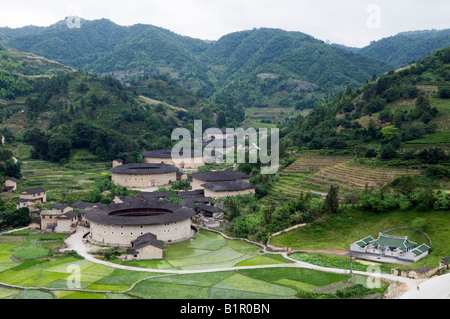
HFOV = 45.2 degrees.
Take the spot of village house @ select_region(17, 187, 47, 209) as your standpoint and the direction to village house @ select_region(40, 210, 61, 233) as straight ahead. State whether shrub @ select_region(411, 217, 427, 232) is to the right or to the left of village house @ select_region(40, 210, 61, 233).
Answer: left

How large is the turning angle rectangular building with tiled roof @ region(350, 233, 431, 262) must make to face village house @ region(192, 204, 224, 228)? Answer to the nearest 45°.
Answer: approximately 90° to its right

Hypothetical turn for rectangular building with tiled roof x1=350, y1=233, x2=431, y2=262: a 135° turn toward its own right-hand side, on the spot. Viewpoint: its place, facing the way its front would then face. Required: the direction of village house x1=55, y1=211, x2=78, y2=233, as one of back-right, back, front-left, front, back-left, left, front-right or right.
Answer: left

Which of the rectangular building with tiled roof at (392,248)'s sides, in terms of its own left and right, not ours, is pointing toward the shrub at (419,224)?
back

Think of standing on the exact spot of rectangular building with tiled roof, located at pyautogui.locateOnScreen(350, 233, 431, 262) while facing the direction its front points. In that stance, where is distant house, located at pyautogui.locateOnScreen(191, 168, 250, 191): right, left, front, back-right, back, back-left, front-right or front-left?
right

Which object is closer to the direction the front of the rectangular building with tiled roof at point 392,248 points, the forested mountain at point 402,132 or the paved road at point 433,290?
the paved road

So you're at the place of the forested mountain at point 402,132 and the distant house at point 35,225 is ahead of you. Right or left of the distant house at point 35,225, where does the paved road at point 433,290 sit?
left

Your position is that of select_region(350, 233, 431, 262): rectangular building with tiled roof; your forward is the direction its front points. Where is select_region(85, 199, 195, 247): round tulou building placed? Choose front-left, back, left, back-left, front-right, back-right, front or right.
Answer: front-right

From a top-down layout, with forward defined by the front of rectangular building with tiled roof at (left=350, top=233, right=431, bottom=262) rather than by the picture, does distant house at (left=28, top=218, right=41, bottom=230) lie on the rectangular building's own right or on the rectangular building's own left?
on the rectangular building's own right

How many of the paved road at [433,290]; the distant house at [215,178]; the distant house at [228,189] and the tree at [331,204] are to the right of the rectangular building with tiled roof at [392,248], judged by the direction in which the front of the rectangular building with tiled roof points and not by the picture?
3

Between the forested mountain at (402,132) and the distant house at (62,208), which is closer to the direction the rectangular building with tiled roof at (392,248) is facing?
the distant house

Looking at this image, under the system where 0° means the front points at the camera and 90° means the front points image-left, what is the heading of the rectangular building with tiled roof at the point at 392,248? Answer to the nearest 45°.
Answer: approximately 45°

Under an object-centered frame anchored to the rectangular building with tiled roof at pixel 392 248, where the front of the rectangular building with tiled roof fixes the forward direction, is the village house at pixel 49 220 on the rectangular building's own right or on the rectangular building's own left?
on the rectangular building's own right

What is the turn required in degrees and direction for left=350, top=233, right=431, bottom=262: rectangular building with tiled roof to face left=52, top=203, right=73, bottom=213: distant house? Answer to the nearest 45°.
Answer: approximately 45° to its right
